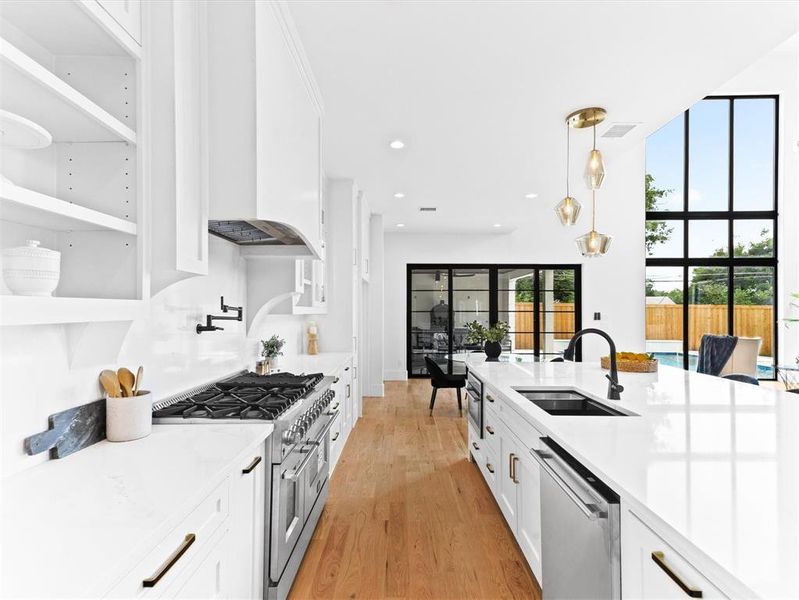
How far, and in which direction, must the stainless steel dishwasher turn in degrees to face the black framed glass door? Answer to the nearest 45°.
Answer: approximately 135° to its right

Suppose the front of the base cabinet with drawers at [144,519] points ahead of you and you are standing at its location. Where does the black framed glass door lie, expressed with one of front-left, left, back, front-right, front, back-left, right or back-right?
left

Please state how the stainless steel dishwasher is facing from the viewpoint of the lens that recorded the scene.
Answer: facing the viewer and to the left of the viewer

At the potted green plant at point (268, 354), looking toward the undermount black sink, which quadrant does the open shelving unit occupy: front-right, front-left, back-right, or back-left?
front-right

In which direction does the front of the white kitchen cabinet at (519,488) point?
to the viewer's left

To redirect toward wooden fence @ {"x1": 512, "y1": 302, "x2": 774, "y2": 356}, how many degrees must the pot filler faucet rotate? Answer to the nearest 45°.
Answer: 0° — it already faces it

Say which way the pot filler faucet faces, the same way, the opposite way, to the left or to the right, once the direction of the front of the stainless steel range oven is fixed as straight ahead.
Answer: the same way

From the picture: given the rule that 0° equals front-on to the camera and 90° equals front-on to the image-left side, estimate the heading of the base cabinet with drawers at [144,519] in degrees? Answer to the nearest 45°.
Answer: approximately 315°

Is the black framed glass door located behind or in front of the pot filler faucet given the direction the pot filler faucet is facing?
in front

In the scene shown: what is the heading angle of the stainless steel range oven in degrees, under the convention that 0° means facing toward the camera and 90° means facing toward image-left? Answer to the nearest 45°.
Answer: approximately 270°

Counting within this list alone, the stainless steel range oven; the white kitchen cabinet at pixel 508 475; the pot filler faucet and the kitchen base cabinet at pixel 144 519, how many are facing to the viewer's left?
1

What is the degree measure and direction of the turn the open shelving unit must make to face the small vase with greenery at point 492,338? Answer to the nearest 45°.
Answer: approximately 45° to its left

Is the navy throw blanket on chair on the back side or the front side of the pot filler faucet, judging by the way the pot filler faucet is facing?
on the front side

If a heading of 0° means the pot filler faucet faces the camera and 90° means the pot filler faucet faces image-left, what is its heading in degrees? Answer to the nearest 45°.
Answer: approximately 270°

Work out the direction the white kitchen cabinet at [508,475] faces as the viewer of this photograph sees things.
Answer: facing to the left of the viewer

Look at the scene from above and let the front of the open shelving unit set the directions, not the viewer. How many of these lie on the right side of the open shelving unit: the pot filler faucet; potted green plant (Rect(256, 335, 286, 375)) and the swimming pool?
0

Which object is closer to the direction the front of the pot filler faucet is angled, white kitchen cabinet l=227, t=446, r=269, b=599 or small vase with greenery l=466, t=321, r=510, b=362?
the small vase with greenery

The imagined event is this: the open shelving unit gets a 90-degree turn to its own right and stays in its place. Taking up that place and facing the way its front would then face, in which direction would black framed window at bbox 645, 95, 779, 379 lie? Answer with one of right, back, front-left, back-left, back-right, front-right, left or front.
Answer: back-left
